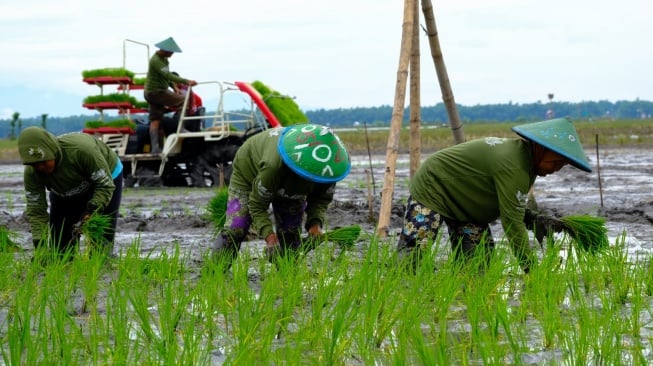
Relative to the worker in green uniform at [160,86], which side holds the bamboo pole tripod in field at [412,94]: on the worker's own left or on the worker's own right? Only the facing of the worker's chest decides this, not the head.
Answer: on the worker's own right

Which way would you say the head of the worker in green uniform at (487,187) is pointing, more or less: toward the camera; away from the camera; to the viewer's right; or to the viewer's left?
to the viewer's right

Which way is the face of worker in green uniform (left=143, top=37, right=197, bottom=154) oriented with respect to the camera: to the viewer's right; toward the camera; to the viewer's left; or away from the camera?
to the viewer's right

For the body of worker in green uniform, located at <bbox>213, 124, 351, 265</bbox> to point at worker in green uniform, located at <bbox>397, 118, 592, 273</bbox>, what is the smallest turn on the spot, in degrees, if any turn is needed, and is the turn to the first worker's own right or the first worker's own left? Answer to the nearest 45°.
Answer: approximately 45° to the first worker's own left

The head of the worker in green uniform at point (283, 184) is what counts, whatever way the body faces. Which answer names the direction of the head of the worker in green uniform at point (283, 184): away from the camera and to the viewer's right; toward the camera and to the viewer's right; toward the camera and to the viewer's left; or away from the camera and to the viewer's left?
toward the camera and to the viewer's right

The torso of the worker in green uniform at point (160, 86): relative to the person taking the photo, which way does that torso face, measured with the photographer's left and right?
facing to the right of the viewer

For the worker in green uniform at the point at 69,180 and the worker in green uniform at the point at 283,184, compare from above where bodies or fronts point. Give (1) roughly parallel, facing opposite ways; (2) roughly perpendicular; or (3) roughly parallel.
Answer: roughly perpendicular

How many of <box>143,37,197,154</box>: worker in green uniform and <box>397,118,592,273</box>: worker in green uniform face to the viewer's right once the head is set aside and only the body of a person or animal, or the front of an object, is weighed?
2

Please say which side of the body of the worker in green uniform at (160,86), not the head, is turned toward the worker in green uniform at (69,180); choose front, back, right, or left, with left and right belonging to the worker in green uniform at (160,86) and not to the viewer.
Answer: right

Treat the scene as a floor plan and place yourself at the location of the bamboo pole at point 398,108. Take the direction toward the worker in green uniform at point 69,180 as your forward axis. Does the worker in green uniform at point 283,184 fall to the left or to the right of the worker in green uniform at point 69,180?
left

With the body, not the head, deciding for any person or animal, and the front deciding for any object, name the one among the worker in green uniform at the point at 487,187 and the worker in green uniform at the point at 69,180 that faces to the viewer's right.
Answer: the worker in green uniform at the point at 487,187

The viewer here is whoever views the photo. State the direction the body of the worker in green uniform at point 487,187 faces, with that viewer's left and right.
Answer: facing to the right of the viewer
